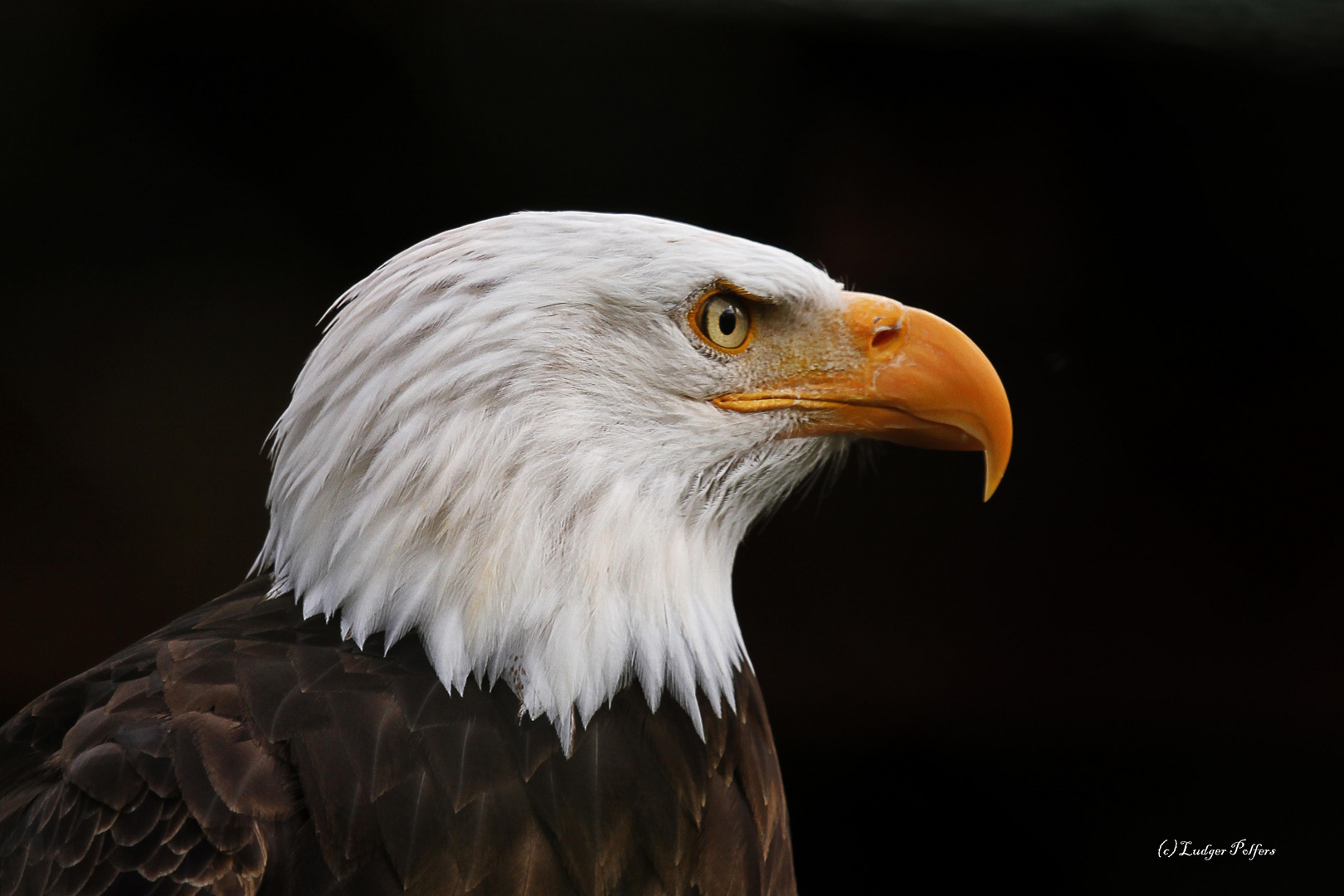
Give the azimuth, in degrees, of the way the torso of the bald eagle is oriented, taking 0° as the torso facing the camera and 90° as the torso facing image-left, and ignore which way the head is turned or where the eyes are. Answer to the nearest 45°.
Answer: approximately 270°
